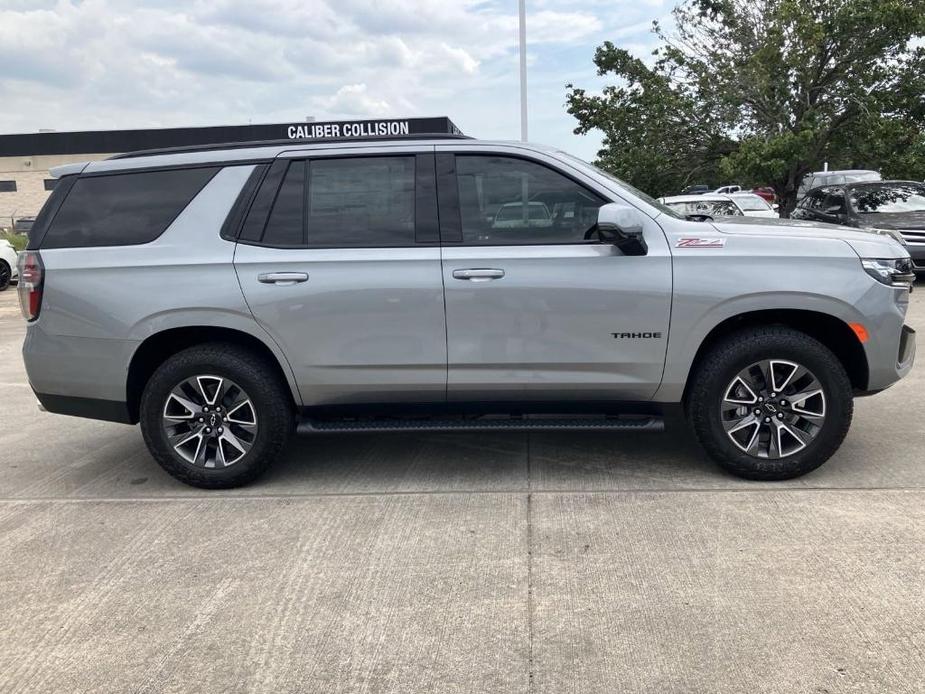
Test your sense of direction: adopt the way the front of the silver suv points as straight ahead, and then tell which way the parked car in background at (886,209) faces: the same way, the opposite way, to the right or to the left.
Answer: to the right

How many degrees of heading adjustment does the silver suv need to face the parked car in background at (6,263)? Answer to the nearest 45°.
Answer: approximately 135° to its left

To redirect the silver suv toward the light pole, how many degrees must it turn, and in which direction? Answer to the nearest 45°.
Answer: approximately 90° to its left

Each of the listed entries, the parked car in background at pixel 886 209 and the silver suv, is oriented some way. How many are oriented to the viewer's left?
0

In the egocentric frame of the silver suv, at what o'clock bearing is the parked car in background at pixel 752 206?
The parked car in background is roughly at 10 o'clock from the silver suv.

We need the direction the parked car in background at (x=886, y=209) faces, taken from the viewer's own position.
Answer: facing the viewer and to the right of the viewer

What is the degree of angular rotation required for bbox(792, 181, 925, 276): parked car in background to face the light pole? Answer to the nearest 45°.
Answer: approximately 135° to its right

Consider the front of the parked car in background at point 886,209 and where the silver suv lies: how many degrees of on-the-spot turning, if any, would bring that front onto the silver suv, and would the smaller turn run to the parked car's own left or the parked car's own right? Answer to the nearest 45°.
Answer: approximately 45° to the parked car's own right

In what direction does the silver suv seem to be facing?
to the viewer's right

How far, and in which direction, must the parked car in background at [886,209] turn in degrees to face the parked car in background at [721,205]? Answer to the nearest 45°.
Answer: approximately 135° to its right

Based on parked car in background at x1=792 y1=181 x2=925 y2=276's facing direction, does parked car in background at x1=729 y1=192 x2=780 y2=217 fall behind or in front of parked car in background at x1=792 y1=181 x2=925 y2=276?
behind

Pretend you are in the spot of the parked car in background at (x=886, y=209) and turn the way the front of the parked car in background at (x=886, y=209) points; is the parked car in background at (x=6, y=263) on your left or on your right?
on your right
